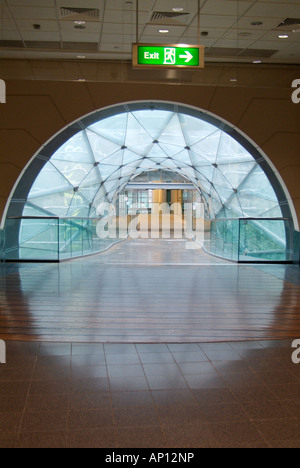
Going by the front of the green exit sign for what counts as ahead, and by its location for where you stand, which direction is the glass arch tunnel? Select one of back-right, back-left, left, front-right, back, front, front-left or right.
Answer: back

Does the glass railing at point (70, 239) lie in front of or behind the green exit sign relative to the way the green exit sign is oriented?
behind

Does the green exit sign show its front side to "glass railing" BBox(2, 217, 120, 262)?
no

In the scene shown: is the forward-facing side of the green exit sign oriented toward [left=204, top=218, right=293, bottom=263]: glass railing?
no

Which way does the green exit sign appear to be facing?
toward the camera
